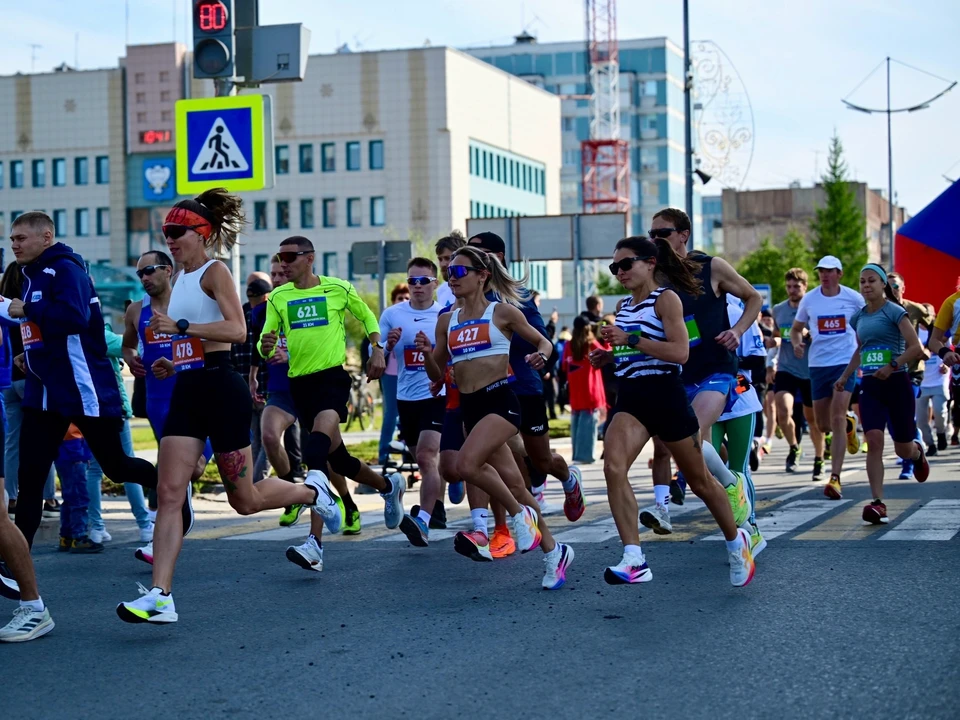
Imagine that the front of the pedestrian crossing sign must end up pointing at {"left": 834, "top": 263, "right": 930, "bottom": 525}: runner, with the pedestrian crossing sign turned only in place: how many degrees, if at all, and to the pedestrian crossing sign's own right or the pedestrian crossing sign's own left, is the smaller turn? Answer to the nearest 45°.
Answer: approximately 45° to the pedestrian crossing sign's own left

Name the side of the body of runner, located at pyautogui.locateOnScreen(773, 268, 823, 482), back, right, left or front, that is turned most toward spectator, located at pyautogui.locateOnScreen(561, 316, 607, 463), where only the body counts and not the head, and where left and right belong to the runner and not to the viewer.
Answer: right

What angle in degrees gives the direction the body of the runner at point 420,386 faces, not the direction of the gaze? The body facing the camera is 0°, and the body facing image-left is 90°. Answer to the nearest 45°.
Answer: approximately 0°

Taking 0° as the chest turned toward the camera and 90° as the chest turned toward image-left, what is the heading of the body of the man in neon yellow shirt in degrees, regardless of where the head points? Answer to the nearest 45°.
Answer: approximately 45°

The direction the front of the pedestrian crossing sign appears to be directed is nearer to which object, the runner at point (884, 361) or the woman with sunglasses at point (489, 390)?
the woman with sunglasses

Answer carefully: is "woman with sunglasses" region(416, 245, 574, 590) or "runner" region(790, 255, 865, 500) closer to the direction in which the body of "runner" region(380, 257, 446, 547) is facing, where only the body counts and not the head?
the woman with sunglasses

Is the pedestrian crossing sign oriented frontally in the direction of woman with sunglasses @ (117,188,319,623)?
yes
